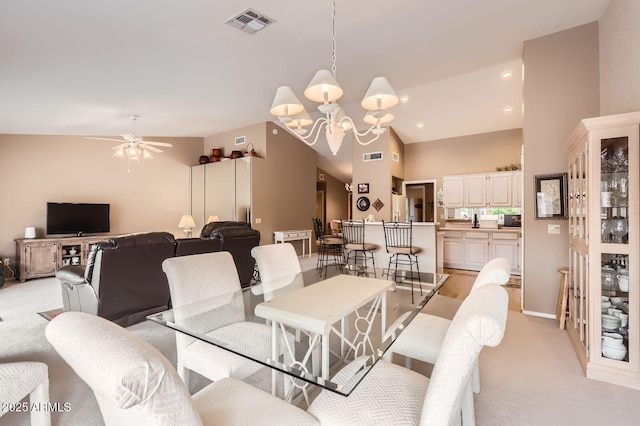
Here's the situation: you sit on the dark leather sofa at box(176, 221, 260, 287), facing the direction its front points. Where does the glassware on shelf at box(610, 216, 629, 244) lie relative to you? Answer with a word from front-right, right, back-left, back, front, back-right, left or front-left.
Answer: back

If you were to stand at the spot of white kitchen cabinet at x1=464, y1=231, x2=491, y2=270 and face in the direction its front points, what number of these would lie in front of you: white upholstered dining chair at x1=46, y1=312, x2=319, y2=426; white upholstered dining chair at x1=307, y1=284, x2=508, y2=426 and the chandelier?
3

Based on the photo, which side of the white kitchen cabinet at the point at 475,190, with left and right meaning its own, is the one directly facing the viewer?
front

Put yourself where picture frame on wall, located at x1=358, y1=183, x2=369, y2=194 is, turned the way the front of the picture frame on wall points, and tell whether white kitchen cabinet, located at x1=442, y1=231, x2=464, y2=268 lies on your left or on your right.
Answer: on your left

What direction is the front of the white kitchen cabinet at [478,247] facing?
toward the camera

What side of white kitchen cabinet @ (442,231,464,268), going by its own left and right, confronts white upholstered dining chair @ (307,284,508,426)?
front

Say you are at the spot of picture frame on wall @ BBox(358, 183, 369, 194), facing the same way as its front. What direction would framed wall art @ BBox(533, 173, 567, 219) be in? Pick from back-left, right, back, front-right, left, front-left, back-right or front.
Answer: front-left

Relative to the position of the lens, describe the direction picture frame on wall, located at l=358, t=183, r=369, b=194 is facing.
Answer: facing the viewer

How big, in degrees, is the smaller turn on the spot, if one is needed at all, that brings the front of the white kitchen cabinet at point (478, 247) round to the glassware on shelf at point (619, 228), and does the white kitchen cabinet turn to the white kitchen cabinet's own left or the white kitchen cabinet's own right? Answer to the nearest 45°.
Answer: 0° — it already faces it

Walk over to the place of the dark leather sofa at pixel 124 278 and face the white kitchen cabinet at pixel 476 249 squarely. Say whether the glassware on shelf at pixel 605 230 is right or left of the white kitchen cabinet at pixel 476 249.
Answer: right

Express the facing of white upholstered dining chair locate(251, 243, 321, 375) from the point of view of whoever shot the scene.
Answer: facing the viewer and to the right of the viewer

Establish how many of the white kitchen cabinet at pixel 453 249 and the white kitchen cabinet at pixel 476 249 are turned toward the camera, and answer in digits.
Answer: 2

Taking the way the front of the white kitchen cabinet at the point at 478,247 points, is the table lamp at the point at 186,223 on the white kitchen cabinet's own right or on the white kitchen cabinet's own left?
on the white kitchen cabinet's own right

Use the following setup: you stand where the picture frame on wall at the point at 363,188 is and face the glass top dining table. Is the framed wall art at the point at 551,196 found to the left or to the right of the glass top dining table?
left

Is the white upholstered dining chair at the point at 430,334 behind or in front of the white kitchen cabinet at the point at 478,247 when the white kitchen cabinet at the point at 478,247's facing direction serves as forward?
in front

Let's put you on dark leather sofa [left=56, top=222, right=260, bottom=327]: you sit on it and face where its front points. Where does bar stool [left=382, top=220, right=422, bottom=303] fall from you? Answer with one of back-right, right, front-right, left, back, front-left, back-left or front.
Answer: back-right

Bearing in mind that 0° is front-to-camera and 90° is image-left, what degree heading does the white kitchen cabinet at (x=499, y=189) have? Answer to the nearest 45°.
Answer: approximately 0°
